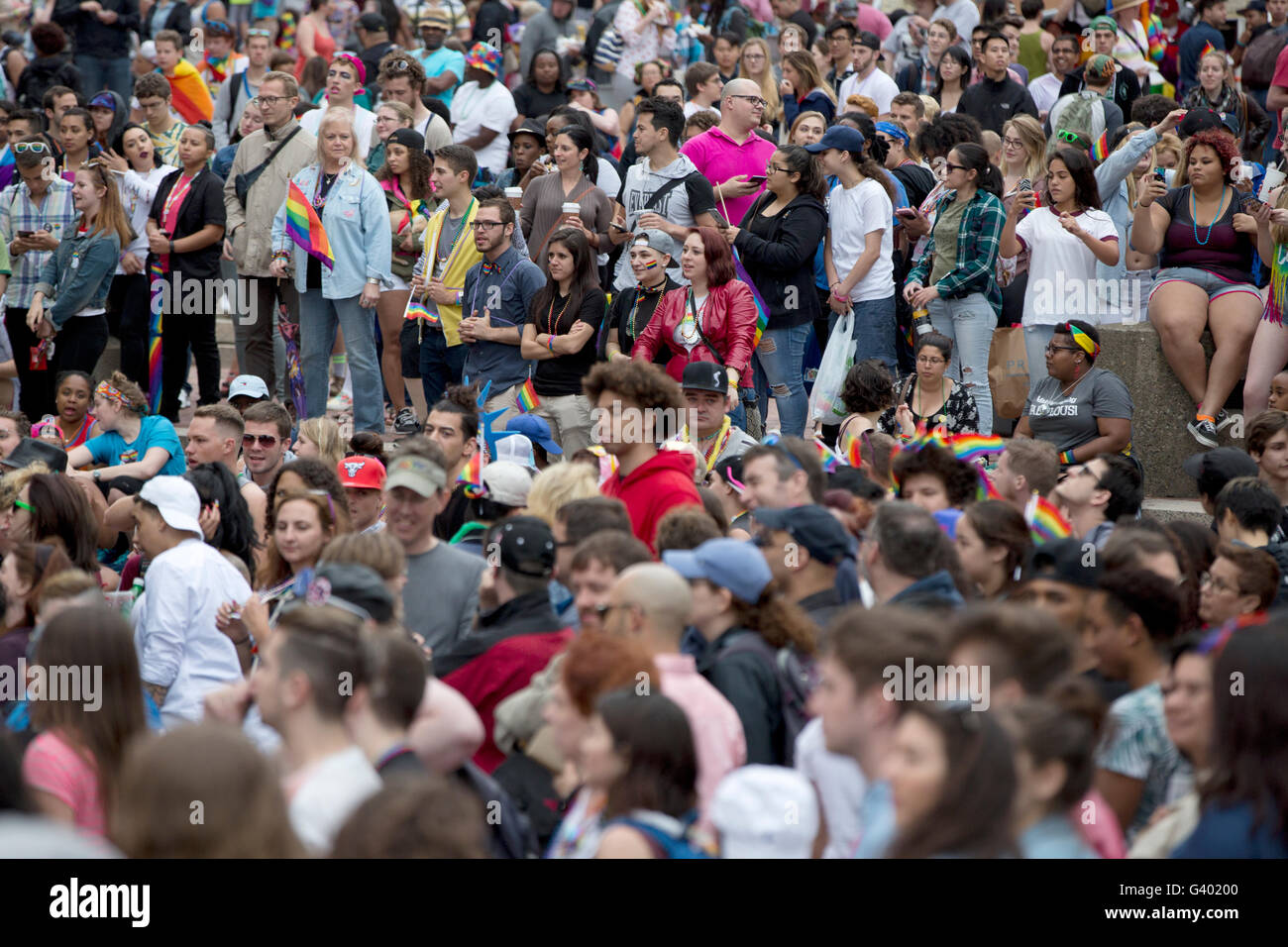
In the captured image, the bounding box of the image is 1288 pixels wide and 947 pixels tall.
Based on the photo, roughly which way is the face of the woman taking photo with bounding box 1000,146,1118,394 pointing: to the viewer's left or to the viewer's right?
to the viewer's left

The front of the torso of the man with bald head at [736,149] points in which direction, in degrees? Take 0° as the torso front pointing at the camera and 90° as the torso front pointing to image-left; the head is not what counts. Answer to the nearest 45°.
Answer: approximately 315°

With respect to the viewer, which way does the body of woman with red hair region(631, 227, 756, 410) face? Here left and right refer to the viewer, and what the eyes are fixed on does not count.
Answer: facing the viewer and to the left of the viewer

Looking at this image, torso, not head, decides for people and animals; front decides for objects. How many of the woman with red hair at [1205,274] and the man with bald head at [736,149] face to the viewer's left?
0

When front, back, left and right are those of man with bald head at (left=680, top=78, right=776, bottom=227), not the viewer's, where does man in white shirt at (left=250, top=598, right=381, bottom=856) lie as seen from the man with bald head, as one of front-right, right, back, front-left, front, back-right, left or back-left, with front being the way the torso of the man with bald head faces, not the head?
front-right

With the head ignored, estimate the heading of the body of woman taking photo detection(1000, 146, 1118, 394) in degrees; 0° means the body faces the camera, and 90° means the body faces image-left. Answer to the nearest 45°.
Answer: approximately 45°

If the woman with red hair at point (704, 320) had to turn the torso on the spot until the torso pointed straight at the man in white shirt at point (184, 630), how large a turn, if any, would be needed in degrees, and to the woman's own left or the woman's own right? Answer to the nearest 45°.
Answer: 0° — they already face them

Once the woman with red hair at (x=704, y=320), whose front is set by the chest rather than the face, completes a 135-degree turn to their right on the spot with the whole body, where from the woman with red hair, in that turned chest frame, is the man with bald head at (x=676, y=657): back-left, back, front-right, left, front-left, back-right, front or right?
back

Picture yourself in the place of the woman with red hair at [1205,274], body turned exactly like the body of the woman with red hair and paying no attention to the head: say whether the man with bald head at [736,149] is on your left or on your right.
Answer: on your right

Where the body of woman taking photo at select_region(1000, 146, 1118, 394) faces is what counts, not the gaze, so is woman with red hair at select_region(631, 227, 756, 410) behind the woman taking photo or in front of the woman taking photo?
in front

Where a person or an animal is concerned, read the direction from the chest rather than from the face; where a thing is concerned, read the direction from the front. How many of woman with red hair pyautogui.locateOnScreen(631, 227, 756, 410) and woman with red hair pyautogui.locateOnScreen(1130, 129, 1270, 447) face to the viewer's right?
0

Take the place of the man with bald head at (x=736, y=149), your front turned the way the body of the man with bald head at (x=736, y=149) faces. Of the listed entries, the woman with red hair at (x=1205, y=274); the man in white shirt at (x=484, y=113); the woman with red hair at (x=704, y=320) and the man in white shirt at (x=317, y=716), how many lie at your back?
1

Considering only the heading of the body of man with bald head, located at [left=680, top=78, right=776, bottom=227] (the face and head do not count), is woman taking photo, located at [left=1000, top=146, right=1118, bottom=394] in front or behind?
in front
